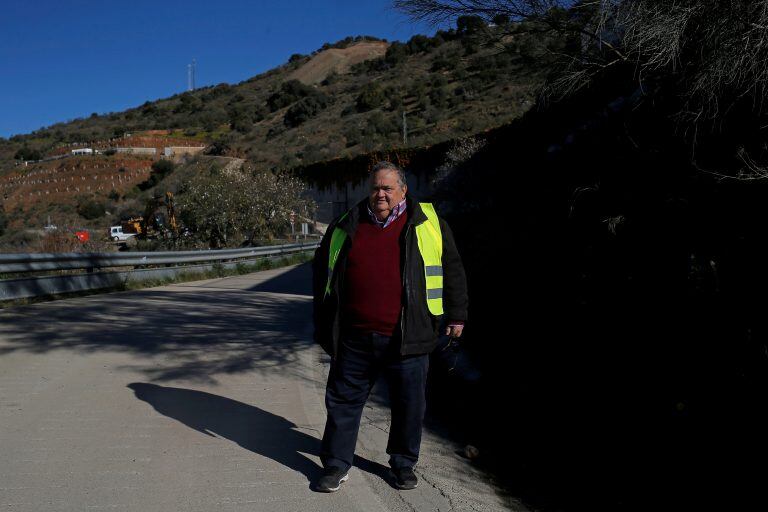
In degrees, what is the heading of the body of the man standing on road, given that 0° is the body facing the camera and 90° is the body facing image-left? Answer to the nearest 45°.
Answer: approximately 0°

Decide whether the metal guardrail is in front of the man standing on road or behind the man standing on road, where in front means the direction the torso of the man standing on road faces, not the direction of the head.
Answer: behind

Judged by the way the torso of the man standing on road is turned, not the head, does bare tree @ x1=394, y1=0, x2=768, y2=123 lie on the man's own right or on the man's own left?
on the man's own left
